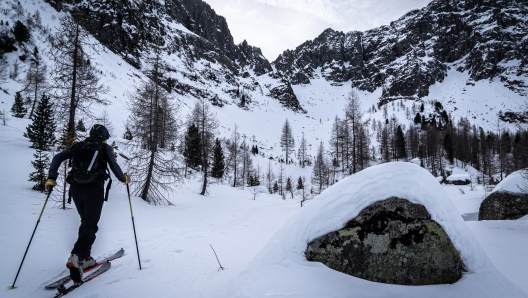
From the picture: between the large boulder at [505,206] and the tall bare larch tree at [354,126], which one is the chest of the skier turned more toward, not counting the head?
the tall bare larch tree

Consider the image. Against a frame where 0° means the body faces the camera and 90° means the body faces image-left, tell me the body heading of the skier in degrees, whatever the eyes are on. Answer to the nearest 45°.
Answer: approximately 225°

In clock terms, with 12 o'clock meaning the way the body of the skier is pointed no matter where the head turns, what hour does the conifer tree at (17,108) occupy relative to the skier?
The conifer tree is roughly at 10 o'clock from the skier.

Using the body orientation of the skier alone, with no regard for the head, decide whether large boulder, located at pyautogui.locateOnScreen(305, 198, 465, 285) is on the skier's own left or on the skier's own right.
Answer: on the skier's own right
